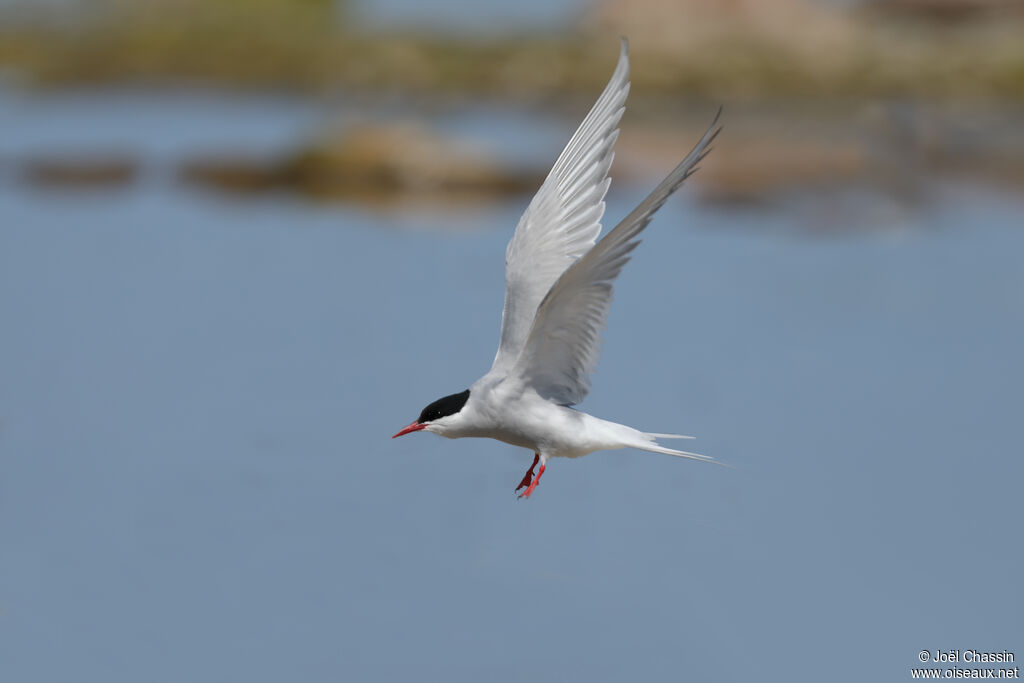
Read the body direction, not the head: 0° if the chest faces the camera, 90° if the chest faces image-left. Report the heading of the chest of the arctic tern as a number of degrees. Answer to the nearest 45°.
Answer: approximately 90°
